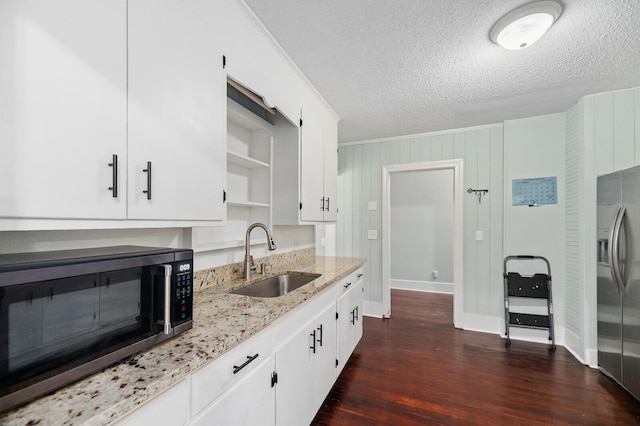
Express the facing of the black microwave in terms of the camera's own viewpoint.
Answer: facing the viewer and to the right of the viewer

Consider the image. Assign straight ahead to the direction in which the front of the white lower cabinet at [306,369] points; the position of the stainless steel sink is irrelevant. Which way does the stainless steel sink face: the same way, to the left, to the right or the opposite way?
the same way

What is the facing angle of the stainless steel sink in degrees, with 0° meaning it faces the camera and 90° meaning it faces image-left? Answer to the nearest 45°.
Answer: approximately 315°

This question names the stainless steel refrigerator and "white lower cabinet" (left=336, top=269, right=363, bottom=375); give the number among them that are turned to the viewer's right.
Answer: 1

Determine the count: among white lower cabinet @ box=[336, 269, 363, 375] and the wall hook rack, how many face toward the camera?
1

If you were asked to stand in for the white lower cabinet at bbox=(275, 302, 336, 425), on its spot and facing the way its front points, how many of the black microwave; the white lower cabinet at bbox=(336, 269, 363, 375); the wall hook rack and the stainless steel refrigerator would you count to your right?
1

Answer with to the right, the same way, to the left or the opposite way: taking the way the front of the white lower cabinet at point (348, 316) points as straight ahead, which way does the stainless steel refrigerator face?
the opposite way

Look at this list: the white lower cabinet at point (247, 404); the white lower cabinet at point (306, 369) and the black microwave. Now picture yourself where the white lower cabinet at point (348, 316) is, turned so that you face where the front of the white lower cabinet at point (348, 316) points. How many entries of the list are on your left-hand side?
0

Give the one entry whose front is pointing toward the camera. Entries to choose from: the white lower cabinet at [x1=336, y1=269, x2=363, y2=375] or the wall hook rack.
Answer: the wall hook rack

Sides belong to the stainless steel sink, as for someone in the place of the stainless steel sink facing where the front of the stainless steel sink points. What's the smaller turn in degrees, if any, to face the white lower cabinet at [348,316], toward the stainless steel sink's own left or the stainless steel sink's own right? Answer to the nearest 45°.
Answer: approximately 45° to the stainless steel sink's own left

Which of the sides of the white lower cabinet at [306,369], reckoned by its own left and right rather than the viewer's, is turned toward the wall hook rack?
left

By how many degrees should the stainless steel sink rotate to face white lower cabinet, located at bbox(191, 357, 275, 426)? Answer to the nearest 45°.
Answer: approximately 45° to its right

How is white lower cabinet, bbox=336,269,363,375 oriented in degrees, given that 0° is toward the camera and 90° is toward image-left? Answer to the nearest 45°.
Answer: approximately 270°

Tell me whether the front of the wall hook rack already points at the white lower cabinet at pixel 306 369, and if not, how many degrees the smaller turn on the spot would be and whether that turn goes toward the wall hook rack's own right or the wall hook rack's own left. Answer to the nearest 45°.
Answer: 0° — it already faces it

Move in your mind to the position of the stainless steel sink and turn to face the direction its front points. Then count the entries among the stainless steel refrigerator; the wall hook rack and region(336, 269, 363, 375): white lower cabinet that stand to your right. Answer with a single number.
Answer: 0

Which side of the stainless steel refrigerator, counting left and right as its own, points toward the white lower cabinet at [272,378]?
front

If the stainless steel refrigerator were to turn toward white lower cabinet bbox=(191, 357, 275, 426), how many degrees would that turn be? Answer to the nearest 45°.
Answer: approximately 45° to its left

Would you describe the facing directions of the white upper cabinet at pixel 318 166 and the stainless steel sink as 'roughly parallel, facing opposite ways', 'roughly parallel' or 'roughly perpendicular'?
roughly parallel
